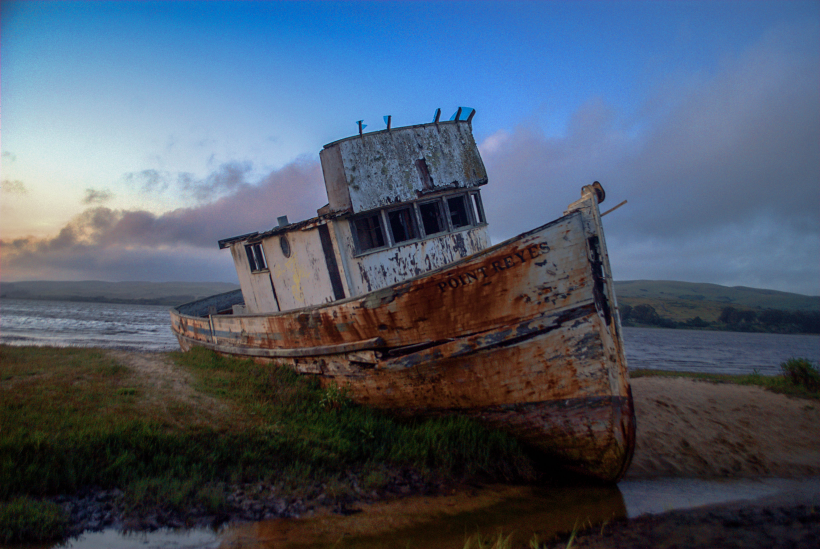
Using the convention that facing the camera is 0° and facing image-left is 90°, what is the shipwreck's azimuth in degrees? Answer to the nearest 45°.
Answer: approximately 315°
